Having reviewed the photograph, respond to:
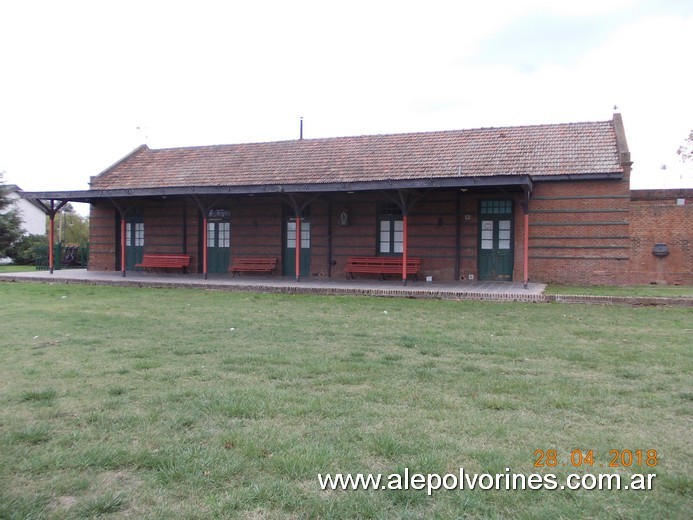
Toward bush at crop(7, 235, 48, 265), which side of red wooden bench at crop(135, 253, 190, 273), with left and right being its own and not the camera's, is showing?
right

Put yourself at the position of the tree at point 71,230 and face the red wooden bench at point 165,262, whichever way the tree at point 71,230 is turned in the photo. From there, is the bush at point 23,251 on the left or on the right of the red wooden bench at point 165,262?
right

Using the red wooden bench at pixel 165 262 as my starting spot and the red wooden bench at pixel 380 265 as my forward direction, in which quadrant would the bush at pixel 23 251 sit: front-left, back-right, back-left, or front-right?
back-left

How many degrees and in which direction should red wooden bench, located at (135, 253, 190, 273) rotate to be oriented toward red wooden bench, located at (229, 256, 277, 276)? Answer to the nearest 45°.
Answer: approximately 90° to its left

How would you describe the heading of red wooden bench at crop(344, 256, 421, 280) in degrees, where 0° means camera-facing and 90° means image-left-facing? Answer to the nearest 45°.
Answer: approximately 0°

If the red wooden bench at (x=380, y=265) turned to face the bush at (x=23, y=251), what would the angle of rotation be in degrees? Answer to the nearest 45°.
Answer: approximately 135° to its right

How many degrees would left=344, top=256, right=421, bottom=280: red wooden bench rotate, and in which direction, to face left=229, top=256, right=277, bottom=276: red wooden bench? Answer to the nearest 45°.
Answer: approximately 90° to its right

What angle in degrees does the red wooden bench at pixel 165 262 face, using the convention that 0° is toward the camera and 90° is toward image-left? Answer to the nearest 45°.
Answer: approximately 45°

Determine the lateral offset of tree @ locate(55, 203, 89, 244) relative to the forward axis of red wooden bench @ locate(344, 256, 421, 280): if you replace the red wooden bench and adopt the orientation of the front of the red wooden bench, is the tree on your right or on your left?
on your right

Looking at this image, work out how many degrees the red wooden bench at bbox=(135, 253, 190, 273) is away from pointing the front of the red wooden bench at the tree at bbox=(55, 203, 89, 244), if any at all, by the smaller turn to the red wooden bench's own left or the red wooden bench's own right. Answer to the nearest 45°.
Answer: approximately 135° to the red wooden bench's own right

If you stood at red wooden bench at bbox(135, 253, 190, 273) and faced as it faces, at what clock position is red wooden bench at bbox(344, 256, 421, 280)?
red wooden bench at bbox(344, 256, 421, 280) is roughly at 9 o'clock from red wooden bench at bbox(135, 253, 190, 273).
